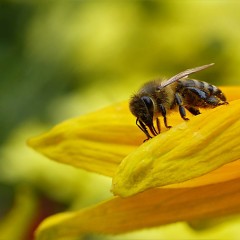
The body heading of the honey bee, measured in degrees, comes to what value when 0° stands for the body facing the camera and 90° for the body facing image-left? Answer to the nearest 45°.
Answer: approximately 90°
